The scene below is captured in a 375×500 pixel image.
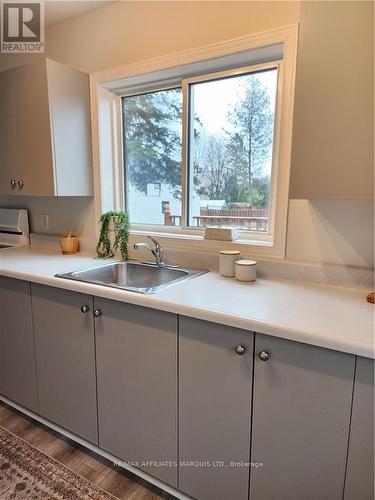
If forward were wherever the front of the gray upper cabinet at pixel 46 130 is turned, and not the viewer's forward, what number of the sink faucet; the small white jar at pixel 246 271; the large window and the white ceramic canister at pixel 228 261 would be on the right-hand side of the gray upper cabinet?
0

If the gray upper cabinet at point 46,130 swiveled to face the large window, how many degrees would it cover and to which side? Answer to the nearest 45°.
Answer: approximately 90° to its left

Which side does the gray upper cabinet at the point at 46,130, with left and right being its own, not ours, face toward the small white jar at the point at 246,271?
left

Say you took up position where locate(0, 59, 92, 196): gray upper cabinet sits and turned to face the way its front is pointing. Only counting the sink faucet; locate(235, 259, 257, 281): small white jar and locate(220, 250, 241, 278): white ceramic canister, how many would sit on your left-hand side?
3

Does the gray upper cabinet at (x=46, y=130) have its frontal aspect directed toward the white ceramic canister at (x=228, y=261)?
no

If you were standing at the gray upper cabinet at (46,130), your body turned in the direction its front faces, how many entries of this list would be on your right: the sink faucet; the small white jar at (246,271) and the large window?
0

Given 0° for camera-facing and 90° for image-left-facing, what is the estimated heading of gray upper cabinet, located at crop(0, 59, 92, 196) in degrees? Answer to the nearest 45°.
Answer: approximately 45°

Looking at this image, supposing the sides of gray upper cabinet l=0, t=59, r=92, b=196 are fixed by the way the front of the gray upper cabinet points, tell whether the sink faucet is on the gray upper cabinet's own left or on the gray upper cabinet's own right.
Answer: on the gray upper cabinet's own left
